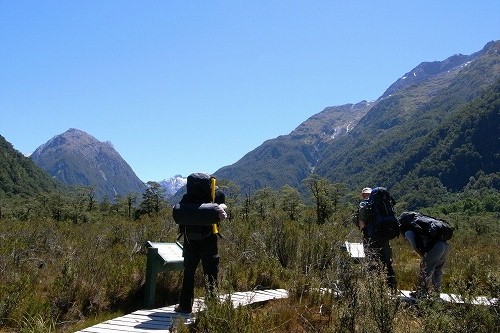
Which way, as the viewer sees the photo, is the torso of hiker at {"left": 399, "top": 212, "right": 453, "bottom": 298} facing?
to the viewer's left

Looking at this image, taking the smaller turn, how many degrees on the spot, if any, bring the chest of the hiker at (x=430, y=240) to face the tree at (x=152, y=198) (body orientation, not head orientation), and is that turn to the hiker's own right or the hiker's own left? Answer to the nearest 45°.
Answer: approximately 45° to the hiker's own right

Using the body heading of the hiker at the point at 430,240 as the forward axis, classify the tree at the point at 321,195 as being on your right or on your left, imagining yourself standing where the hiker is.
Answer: on your right

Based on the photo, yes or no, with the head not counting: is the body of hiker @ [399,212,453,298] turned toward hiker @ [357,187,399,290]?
yes

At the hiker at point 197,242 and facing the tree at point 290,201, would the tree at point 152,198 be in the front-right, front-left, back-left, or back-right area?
front-left

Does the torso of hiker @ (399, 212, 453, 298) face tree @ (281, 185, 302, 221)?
no

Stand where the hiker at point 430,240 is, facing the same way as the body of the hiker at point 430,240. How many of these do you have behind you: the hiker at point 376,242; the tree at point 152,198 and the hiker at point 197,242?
0

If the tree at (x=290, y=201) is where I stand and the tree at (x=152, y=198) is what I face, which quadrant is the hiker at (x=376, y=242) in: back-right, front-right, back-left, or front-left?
back-left

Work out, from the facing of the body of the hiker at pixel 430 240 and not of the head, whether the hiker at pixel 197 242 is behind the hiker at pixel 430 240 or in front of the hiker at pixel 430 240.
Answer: in front

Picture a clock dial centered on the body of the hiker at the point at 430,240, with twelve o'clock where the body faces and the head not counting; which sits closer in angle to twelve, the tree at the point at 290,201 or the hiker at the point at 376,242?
the hiker

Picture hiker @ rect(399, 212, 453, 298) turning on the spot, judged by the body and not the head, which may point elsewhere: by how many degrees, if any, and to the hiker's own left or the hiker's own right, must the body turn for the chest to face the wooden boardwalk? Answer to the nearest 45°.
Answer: approximately 45° to the hiker's own left
